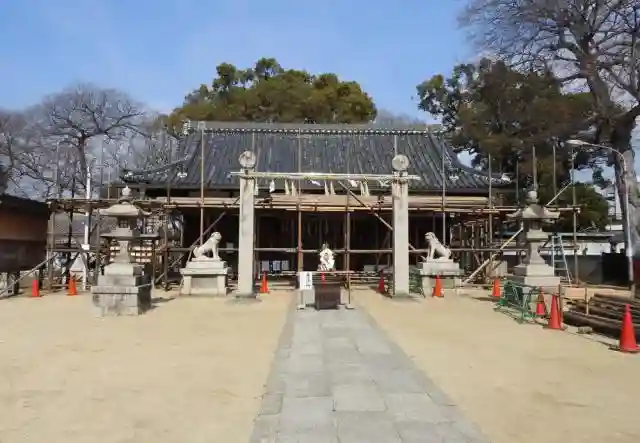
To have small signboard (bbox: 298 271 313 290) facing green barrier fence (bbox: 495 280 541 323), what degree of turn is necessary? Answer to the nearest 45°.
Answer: approximately 45° to its left

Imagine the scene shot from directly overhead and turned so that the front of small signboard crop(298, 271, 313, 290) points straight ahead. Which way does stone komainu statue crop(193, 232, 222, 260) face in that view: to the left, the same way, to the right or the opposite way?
to the left

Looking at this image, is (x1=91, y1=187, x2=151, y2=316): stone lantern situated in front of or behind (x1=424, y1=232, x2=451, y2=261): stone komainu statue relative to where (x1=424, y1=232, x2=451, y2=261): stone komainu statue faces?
in front

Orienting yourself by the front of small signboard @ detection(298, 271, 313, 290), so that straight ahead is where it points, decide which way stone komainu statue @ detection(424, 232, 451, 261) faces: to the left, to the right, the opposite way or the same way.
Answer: to the right

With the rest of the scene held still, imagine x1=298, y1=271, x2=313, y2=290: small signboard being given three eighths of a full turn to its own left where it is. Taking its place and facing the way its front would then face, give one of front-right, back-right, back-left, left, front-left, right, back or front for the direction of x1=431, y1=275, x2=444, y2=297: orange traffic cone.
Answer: front-right

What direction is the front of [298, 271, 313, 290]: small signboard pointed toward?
toward the camera

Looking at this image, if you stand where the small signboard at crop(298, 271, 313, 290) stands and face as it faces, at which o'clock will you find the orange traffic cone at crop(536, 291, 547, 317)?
The orange traffic cone is roughly at 10 o'clock from the small signboard.

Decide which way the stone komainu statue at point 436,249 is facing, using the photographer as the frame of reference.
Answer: facing to the left of the viewer

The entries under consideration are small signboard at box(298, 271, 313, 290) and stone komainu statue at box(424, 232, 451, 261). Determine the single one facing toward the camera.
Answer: the small signboard

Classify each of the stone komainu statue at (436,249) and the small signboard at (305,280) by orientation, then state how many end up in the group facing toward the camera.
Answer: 1

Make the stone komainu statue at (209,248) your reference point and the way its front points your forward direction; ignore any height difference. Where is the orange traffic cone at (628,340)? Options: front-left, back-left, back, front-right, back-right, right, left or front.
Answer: front-right

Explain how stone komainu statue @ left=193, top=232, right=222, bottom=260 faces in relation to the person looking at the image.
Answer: facing to the right of the viewer

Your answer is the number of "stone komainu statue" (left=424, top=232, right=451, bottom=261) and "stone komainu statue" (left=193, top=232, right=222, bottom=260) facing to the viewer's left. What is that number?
1
